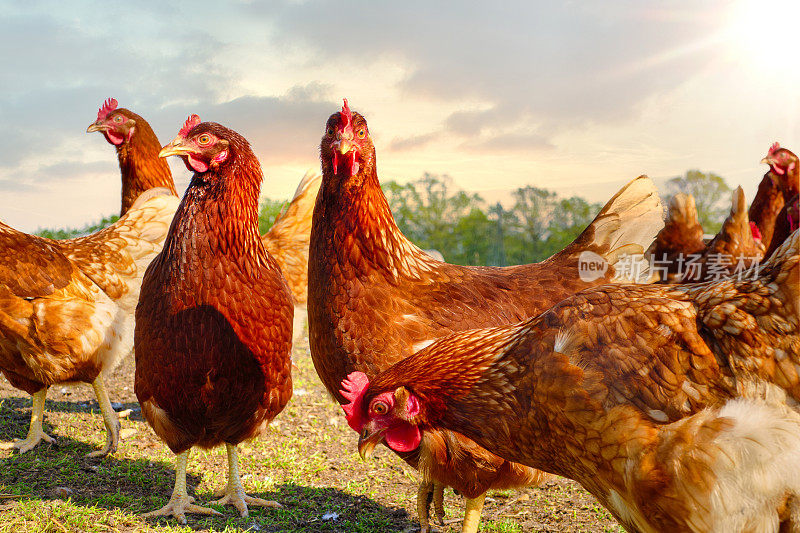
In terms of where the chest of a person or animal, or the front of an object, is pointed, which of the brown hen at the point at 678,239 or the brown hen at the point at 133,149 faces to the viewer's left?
the brown hen at the point at 133,149

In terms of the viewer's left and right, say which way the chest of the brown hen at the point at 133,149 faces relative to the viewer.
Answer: facing to the left of the viewer

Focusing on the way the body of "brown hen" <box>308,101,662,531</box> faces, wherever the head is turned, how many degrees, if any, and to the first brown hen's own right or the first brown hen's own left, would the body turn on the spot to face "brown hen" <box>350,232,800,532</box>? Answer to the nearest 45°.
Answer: approximately 90° to the first brown hen's own left

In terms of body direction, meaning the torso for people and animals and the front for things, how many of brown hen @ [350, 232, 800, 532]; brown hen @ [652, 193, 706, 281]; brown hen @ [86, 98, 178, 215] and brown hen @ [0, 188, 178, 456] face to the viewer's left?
3

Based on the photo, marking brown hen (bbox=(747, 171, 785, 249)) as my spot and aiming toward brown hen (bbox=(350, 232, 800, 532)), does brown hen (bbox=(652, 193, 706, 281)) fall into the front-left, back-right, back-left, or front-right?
front-right

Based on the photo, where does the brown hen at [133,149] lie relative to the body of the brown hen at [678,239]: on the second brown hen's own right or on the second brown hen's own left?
on the second brown hen's own left

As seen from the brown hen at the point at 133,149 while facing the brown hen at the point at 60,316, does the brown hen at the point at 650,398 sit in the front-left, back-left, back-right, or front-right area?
front-left

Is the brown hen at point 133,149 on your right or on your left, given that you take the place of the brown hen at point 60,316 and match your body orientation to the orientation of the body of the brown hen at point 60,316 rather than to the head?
on your right

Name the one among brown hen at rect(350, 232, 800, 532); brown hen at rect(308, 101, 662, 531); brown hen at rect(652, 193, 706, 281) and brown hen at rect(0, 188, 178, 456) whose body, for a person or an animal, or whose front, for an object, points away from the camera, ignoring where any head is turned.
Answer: brown hen at rect(652, 193, 706, 281)

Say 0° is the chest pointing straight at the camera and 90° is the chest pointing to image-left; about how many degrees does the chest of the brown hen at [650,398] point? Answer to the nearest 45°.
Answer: approximately 90°

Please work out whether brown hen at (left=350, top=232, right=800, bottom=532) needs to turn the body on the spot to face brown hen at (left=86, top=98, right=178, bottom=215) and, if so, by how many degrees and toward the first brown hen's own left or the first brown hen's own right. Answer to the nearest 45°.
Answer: approximately 45° to the first brown hen's own right

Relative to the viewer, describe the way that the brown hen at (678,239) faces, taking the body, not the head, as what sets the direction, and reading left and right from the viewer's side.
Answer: facing away from the viewer

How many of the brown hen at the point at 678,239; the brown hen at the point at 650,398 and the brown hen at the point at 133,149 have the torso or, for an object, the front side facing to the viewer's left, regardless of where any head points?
2

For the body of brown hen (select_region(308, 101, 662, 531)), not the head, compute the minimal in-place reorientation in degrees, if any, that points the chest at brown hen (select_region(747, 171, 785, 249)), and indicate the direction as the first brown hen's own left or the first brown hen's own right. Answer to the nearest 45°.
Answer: approximately 180°

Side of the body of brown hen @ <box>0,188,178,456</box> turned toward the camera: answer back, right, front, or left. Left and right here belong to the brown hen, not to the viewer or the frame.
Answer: left
